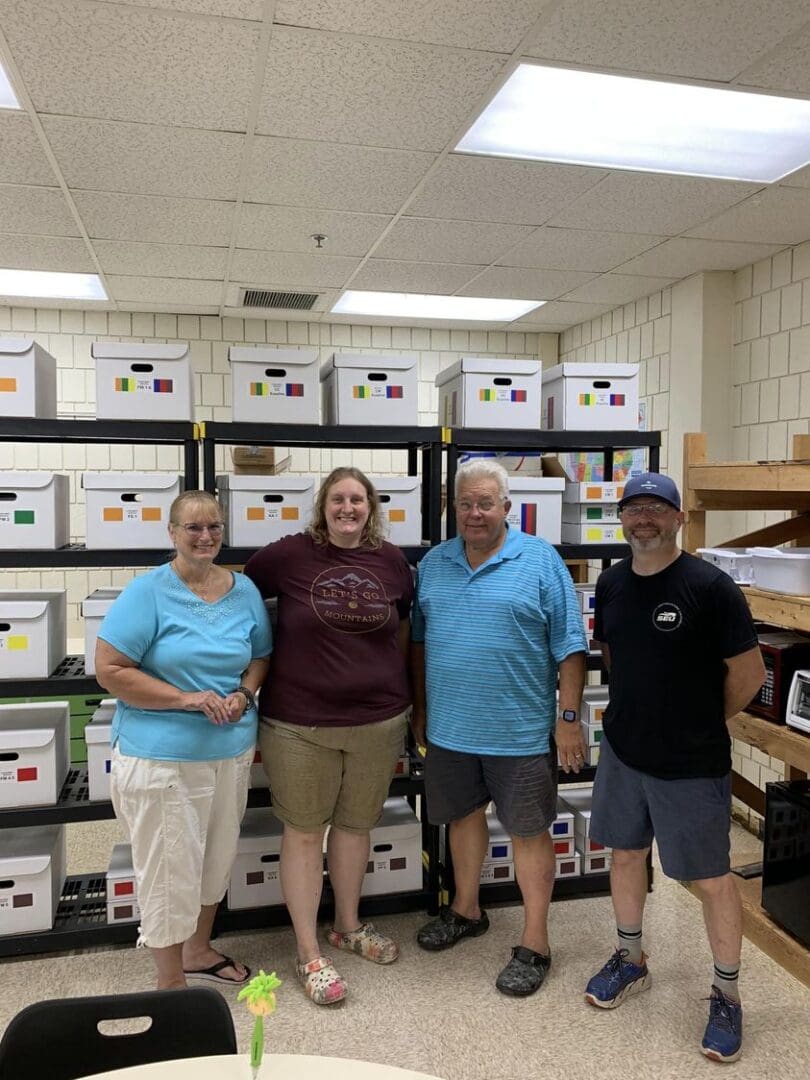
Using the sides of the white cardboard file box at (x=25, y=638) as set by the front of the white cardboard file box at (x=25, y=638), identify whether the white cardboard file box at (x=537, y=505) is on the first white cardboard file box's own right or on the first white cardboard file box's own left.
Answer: on the first white cardboard file box's own left

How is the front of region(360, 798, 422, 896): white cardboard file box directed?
toward the camera

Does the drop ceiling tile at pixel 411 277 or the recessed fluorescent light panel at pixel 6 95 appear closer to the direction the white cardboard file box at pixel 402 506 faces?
the recessed fluorescent light panel

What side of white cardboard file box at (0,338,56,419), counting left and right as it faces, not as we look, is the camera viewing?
front

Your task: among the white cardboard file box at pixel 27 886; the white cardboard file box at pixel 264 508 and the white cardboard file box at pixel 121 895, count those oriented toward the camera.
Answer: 3

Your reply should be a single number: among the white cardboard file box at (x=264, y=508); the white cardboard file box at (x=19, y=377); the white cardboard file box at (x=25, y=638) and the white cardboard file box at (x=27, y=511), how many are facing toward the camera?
4

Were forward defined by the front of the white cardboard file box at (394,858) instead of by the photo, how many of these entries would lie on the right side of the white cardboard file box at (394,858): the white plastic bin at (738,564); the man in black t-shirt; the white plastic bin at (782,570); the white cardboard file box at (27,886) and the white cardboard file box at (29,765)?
2

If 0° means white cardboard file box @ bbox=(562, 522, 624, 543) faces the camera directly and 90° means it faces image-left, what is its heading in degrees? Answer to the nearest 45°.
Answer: approximately 0°

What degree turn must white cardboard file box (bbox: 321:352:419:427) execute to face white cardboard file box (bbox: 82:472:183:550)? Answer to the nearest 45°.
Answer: approximately 90° to its right

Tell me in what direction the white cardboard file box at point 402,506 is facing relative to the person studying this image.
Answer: facing the viewer

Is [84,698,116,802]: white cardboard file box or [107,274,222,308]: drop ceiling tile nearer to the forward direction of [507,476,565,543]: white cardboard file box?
the white cardboard file box
